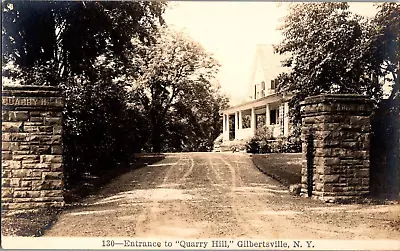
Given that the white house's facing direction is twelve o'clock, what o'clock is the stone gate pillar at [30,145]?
The stone gate pillar is roughly at 11 o'clock from the white house.

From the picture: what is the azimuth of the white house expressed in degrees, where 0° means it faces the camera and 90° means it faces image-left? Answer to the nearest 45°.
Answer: approximately 45°
